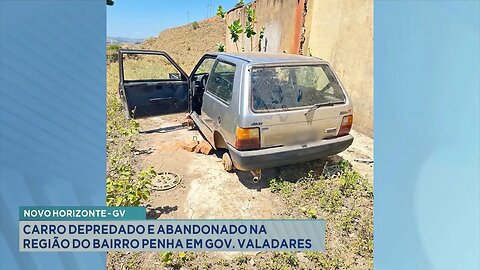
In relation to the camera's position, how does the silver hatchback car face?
facing away from the viewer and to the left of the viewer

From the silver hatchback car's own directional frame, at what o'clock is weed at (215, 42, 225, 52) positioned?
The weed is roughly at 1 o'clock from the silver hatchback car.

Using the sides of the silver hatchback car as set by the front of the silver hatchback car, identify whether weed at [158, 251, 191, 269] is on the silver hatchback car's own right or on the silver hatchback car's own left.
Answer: on the silver hatchback car's own left

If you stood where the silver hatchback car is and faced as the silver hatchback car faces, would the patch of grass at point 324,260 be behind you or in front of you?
behind
